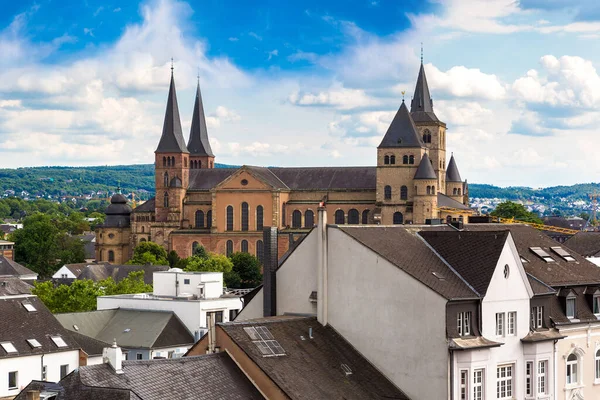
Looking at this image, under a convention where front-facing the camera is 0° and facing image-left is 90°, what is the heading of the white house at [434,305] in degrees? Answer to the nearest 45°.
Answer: approximately 315°
